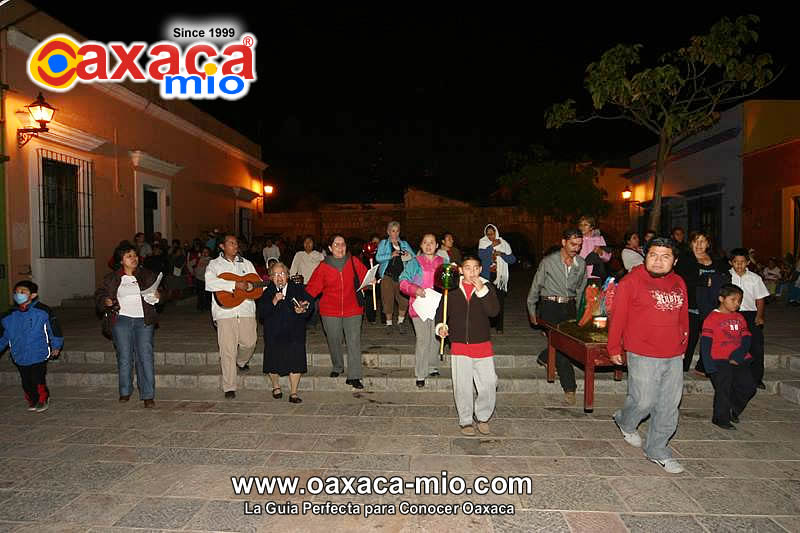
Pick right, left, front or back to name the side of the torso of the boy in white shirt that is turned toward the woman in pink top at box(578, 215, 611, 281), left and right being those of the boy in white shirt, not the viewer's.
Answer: right

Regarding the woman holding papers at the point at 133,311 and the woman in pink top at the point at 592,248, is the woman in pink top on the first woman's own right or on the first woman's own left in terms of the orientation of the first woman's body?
on the first woman's own left

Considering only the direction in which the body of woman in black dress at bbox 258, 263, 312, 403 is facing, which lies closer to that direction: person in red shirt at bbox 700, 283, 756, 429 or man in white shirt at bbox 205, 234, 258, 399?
the person in red shirt

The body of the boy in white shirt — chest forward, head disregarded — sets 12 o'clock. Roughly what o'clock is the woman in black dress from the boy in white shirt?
The woman in black dress is roughly at 2 o'clock from the boy in white shirt.

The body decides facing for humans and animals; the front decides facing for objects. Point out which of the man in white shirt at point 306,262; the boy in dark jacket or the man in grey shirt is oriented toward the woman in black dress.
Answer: the man in white shirt

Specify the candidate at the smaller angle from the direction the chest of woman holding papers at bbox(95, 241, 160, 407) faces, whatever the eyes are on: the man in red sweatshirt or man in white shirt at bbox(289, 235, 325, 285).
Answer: the man in red sweatshirt

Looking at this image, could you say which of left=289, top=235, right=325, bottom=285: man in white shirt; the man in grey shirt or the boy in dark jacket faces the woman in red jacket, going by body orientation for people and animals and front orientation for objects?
the man in white shirt

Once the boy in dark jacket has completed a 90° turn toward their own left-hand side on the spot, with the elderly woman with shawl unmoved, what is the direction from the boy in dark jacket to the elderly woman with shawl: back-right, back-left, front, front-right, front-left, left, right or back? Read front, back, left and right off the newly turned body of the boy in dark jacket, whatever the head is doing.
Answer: left
